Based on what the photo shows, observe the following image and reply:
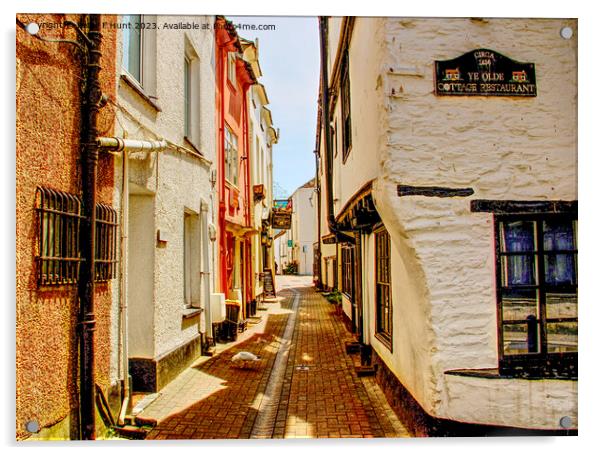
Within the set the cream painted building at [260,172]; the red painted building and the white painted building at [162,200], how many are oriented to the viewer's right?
3

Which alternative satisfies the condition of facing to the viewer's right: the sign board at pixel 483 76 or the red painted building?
the red painted building

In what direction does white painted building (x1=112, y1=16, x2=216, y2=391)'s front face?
to the viewer's right

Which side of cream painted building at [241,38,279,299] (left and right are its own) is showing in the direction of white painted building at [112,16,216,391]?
right

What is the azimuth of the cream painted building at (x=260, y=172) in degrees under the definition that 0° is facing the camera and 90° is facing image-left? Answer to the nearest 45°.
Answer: approximately 270°

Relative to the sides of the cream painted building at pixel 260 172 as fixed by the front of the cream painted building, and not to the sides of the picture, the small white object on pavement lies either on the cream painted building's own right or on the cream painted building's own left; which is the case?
on the cream painted building's own right

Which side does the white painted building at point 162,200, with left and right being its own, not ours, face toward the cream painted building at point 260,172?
left

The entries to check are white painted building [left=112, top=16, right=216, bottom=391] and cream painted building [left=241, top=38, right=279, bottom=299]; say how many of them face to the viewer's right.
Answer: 2

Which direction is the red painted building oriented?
to the viewer's right

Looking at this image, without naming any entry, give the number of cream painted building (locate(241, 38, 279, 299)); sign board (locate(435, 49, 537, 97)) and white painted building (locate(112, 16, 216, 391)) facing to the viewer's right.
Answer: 2

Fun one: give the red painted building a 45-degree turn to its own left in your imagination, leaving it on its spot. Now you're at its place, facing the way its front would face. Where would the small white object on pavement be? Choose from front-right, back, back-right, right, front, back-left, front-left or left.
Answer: back-right

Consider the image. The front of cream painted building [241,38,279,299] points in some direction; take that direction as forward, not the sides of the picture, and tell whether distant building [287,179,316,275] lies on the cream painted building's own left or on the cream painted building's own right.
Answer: on the cream painted building's own left
